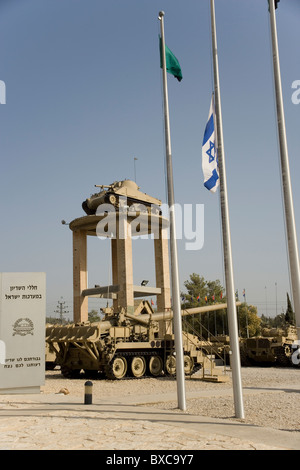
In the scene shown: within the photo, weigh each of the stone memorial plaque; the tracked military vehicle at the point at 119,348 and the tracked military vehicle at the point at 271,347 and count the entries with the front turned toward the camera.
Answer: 1

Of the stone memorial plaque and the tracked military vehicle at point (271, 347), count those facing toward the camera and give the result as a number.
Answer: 1

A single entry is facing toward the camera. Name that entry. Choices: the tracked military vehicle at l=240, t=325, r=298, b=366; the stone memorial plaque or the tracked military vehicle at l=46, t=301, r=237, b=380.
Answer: the stone memorial plaque

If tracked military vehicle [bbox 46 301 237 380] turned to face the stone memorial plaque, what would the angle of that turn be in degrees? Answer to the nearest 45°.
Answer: approximately 135° to its right

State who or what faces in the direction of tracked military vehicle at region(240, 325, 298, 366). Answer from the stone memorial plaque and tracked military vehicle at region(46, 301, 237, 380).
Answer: tracked military vehicle at region(46, 301, 237, 380)

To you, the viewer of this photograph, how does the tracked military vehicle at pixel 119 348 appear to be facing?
facing away from the viewer and to the right of the viewer

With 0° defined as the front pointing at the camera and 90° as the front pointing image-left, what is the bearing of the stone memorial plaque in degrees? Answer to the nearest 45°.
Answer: approximately 0°

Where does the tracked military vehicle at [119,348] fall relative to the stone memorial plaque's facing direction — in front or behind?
behind
